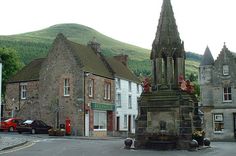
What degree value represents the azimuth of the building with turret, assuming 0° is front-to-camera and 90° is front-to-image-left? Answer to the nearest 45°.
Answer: approximately 0°

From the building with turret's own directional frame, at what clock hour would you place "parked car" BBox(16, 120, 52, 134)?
The parked car is roughly at 2 o'clock from the building with turret.

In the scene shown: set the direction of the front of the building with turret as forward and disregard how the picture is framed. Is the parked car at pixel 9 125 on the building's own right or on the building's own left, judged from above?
on the building's own right

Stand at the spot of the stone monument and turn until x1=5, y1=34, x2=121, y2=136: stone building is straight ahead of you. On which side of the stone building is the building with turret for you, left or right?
right

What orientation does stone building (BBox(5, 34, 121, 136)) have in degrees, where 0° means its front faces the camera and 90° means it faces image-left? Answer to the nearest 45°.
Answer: approximately 315°

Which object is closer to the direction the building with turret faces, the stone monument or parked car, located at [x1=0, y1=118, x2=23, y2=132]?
the stone monument

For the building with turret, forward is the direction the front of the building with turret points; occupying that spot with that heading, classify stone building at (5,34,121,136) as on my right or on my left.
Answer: on my right

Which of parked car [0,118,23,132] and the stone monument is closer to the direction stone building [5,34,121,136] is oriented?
the stone monument

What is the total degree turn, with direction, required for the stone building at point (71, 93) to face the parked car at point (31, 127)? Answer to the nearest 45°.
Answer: approximately 90° to its right
